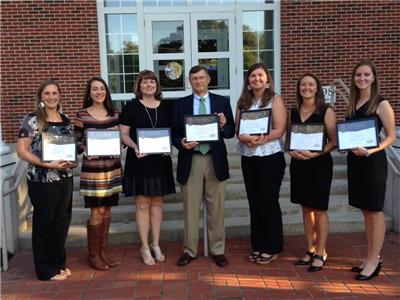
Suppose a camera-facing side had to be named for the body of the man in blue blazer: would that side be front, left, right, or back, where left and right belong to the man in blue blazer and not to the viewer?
front

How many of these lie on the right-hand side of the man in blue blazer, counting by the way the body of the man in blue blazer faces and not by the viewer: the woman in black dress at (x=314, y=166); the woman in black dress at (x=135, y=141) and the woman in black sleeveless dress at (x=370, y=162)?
1

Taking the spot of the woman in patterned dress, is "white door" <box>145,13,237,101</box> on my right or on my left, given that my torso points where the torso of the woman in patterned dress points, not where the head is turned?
on my left

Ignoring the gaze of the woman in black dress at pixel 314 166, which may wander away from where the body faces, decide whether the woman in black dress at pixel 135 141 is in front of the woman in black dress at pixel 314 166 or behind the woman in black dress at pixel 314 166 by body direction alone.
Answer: in front

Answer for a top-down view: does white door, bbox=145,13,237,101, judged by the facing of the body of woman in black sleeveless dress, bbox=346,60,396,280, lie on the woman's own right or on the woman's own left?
on the woman's own right

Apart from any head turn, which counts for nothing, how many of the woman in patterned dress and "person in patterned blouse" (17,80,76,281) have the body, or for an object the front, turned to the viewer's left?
0

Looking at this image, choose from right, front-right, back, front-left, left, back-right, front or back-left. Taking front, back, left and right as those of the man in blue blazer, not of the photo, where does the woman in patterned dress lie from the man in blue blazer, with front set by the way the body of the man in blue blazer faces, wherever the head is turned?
right

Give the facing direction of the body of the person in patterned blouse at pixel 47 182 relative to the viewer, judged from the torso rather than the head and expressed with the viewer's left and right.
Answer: facing the viewer and to the right of the viewer

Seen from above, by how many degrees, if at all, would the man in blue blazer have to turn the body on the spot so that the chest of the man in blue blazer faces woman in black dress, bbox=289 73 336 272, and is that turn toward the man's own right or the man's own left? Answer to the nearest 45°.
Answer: approximately 90° to the man's own left

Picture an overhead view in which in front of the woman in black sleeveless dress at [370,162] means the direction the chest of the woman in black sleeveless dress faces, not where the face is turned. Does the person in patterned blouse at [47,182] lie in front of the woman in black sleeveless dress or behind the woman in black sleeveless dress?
in front

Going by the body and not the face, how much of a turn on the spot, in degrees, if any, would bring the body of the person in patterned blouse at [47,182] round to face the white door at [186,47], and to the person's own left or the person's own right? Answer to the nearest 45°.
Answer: approximately 90° to the person's own left

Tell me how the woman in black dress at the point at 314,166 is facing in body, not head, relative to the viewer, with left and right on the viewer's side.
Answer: facing the viewer and to the left of the viewer

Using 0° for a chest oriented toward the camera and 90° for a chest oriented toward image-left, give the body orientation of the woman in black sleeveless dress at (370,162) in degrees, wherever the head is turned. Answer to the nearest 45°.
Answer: approximately 45°
